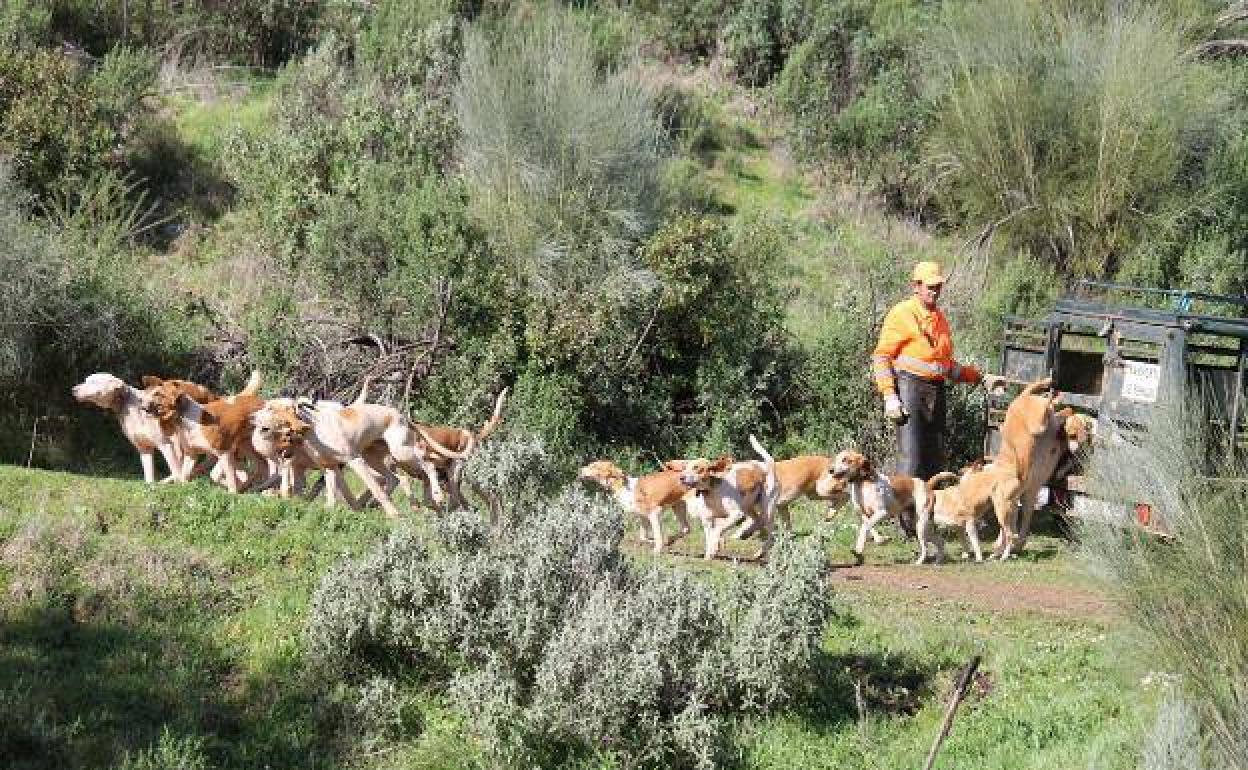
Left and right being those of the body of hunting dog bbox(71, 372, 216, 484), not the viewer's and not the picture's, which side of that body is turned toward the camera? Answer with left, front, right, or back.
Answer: left

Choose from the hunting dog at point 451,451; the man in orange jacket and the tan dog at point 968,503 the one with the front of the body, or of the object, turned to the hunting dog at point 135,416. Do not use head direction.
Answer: the hunting dog at point 451,451

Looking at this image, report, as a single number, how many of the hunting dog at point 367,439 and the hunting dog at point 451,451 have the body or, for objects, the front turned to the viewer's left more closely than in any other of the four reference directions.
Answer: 2

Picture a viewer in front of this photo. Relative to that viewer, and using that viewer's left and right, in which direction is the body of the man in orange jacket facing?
facing the viewer and to the right of the viewer

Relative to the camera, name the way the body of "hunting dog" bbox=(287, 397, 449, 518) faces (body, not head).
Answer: to the viewer's left

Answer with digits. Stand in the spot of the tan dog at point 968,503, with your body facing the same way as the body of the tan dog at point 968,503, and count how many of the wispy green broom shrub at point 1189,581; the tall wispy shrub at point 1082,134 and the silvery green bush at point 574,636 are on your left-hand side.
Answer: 1

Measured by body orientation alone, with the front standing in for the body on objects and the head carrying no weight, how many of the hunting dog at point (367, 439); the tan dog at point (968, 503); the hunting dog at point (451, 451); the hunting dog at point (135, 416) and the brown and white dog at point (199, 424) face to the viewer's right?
1

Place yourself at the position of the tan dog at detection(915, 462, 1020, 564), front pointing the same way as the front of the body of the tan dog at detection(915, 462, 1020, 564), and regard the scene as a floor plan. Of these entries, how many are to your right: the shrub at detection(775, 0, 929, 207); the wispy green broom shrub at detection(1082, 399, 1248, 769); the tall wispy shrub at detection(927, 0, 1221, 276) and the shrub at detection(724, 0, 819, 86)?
1

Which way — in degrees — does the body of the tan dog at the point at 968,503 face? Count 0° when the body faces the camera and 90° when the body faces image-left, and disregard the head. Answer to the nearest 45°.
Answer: approximately 270°

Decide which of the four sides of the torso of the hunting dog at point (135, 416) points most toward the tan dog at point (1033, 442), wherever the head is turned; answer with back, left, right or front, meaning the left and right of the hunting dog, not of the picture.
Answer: back

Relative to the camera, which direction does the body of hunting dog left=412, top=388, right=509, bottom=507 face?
to the viewer's left

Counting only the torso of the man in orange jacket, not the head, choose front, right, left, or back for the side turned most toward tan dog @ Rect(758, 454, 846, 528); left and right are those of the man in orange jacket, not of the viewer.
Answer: right

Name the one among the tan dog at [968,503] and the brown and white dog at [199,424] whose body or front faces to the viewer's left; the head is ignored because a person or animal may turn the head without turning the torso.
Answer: the brown and white dog at [199,424]

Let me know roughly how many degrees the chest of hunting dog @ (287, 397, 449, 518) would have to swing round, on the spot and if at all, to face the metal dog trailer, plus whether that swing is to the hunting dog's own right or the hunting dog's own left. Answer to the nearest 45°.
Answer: approximately 180°

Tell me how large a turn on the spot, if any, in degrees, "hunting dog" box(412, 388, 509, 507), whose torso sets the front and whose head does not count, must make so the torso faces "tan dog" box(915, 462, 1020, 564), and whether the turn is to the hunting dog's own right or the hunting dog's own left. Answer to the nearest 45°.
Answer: approximately 180°

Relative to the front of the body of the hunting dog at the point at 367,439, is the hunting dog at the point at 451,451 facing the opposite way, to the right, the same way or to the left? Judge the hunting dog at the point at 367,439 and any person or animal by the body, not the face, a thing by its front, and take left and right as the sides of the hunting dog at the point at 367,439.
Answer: the same way

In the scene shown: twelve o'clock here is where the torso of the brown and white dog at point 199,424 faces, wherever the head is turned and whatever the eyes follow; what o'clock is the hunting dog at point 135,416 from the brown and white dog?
The hunting dog is roughly at 1 o'clock from the brown and white dog.

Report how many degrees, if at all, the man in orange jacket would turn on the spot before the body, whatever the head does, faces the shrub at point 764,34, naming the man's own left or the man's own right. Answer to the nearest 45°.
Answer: approximately 135° to the man's own left

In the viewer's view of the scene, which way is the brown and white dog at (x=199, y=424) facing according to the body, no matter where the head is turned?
to the viewer's left

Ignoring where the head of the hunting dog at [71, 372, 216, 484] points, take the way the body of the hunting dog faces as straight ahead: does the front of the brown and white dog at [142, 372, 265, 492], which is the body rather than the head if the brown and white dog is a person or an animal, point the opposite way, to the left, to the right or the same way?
the same way

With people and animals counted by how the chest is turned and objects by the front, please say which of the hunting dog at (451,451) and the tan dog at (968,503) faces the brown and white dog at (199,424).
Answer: the hunting dog

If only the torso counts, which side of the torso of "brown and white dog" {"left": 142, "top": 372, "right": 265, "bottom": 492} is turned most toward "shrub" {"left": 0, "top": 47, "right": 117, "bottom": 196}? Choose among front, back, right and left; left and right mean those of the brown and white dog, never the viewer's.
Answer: right
